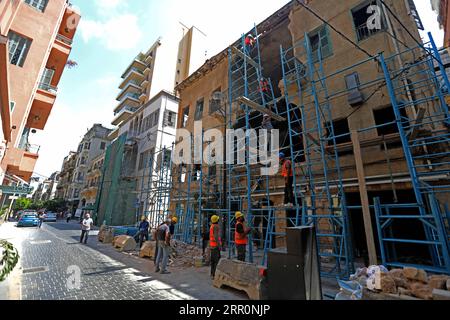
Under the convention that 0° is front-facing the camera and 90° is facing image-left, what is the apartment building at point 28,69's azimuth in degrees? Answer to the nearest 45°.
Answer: approximately 315°

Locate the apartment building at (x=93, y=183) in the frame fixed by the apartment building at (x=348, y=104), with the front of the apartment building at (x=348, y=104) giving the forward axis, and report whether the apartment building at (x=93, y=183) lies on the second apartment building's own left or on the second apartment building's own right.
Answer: on the second apartment building's own right

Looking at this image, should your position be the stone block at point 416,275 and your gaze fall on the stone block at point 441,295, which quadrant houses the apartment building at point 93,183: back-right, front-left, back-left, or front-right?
back-right

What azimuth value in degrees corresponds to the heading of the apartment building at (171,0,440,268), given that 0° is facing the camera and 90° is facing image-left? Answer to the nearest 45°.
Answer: approximately 45°

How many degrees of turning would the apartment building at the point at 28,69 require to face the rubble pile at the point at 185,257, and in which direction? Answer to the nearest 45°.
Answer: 0° — it already faces it

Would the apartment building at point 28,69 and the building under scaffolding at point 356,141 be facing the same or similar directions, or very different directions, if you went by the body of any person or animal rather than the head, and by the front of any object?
very different directions
